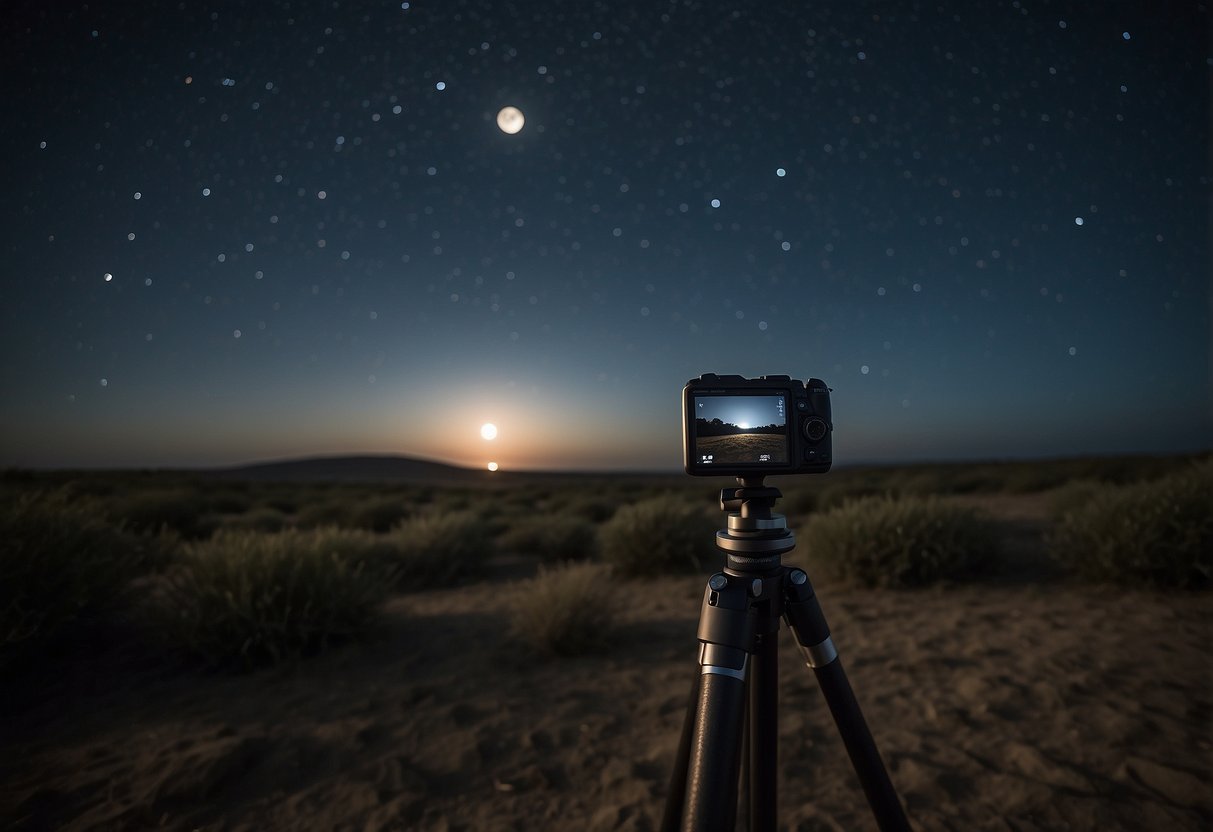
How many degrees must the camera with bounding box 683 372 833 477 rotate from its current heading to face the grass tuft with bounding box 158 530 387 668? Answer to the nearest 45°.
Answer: approximately 45° to its left

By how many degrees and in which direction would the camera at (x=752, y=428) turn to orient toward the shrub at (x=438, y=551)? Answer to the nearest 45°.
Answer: approximately 45° to its left

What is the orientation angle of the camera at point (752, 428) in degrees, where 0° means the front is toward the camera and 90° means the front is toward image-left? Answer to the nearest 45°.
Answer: approximately 180°

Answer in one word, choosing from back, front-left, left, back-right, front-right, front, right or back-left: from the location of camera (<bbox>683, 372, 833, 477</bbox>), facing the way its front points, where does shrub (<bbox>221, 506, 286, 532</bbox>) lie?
front-left

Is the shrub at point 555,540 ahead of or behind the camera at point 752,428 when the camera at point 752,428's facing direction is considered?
ahead

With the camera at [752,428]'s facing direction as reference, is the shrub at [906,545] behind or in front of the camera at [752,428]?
in front

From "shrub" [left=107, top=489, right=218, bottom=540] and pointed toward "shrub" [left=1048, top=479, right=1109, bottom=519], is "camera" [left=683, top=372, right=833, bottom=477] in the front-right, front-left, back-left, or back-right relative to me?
front-right

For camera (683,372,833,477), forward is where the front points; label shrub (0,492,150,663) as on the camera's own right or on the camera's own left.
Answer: on the camera's own left

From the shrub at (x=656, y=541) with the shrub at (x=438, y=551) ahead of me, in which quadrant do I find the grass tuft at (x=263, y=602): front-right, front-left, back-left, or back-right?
front-left

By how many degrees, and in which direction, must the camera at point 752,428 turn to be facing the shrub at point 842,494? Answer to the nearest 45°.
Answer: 0° — it already faces it
